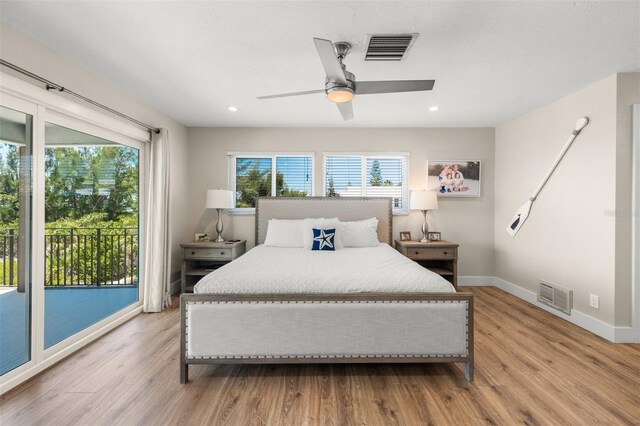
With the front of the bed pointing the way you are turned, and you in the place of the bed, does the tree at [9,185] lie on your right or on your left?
on your right

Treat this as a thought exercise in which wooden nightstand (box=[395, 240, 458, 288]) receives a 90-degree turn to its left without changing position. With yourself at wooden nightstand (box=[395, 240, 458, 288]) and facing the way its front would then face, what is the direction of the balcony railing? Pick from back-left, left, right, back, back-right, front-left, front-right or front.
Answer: back-right

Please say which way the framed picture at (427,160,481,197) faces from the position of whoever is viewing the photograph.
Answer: facing the viewer

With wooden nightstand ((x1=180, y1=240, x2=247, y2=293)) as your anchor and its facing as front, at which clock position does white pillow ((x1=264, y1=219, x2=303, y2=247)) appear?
The white pillow is roughly at 10 o'clock from the wooden nightstand.

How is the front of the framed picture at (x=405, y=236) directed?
toward the camera

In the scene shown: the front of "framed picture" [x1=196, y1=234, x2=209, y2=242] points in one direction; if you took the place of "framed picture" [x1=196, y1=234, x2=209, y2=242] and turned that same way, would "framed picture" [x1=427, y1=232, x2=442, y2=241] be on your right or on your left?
on your left

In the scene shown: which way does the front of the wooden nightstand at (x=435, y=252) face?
toward the camera

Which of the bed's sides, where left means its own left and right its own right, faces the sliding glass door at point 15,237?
right

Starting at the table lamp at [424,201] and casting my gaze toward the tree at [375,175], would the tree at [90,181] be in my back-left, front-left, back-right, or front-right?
front-left

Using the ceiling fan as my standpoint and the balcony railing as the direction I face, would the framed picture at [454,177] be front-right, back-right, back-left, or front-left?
back-right

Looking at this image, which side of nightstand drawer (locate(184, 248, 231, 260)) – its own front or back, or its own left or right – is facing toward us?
front
